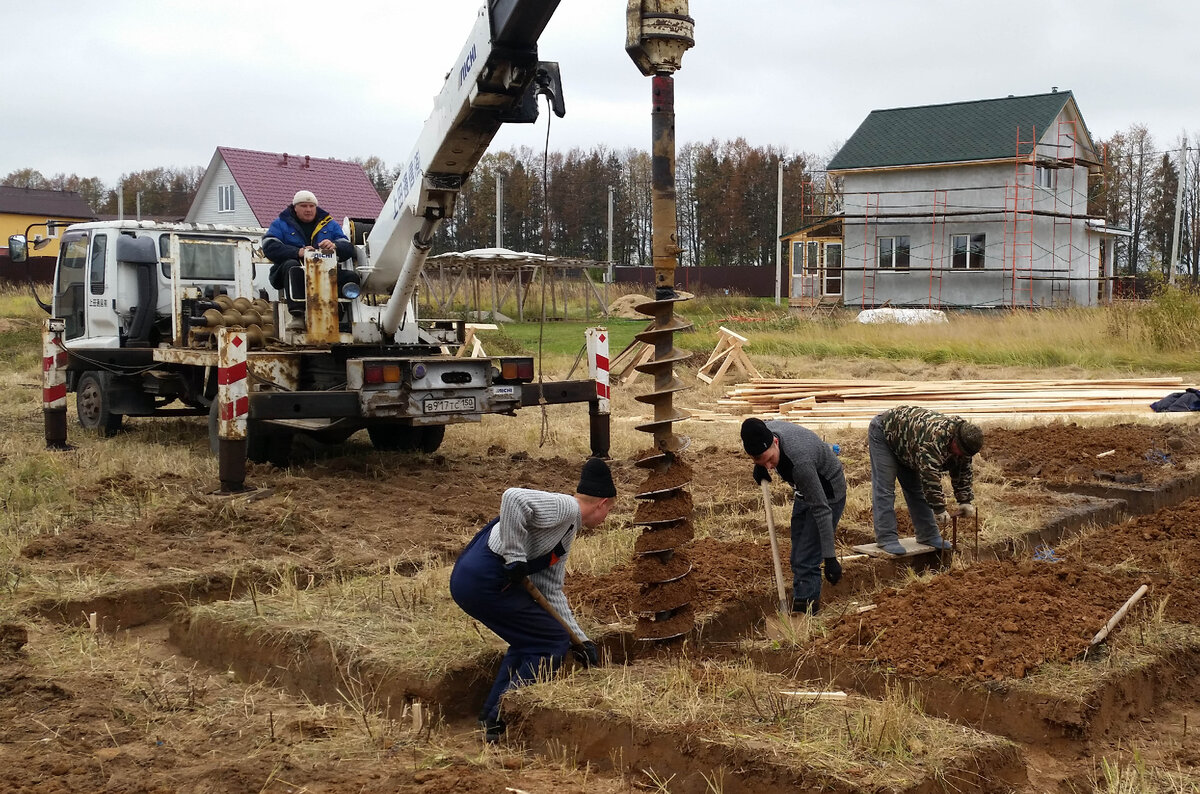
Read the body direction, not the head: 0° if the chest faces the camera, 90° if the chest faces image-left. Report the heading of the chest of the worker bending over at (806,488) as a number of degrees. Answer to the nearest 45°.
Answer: approximately 45°

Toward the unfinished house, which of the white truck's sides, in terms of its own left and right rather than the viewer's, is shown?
right

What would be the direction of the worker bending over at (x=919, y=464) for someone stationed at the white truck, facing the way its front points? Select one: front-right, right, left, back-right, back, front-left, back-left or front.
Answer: back

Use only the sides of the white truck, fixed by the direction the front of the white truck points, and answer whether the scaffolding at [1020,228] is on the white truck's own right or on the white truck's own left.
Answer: on the white truck's own right

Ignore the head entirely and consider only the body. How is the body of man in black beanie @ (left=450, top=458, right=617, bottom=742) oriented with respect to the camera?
to the viewer's right

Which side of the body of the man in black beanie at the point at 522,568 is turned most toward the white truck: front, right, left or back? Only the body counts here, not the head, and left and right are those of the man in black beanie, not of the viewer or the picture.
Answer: left

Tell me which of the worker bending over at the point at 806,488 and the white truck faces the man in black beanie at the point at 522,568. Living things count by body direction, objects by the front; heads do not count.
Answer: the worker bending over

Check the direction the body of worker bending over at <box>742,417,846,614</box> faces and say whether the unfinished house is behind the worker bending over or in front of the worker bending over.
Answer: behind

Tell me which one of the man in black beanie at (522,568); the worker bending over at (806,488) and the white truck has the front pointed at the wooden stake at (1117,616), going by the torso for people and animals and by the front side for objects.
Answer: the man in black beanie

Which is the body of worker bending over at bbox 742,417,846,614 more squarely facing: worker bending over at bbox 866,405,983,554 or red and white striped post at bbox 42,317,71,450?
the red and white striped post

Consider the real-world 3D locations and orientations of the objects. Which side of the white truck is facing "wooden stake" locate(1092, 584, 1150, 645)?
back

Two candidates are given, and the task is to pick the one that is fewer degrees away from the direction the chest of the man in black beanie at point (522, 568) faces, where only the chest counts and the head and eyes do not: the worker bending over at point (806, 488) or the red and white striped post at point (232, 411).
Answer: the worker bending over

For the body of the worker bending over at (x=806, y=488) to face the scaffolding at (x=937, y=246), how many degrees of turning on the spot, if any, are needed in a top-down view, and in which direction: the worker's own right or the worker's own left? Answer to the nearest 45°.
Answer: approximately 135° to the worker's own right
